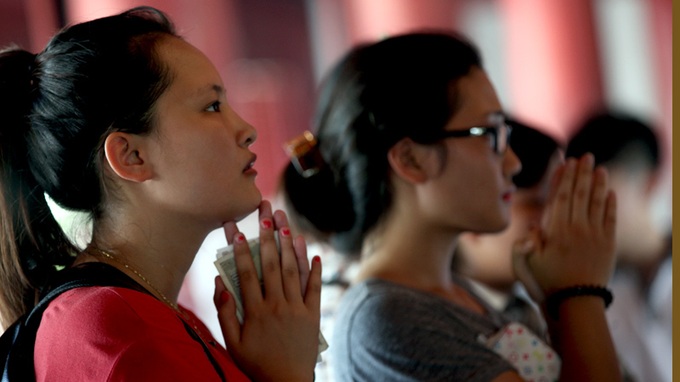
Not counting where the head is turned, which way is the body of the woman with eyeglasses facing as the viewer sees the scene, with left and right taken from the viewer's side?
facing to the right of the viewer

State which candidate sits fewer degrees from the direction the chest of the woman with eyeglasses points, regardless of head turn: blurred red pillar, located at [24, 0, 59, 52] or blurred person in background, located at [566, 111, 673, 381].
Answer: the blurred person in background

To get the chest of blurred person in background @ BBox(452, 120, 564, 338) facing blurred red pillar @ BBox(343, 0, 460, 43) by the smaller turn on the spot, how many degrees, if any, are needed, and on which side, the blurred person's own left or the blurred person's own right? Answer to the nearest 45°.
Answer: approximately 90° to the blurred person's own left

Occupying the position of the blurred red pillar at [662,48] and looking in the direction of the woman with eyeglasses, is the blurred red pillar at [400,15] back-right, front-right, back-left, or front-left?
front-right

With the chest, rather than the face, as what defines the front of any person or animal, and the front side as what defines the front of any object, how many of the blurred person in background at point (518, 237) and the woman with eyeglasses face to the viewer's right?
2

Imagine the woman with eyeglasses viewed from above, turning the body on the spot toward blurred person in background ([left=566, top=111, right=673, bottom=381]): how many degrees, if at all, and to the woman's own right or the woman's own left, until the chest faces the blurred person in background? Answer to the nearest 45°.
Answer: approximately 45° to the woman's own left

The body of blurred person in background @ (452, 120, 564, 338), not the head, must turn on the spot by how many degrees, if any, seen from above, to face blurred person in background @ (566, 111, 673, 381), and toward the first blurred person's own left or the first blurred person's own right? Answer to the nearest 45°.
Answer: approximately 45° to the first blurred person's own left

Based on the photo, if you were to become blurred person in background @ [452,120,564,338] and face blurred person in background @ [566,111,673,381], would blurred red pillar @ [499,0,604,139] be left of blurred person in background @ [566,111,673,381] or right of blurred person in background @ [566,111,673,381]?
left

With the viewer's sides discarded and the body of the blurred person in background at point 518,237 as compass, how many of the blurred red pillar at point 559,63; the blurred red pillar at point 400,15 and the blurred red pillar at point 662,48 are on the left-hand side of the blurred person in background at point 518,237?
3

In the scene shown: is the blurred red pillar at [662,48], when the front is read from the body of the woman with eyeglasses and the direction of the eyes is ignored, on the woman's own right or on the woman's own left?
on the woman's own left

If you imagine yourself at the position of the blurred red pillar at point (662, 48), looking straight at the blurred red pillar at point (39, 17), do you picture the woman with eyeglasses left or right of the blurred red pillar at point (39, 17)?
left

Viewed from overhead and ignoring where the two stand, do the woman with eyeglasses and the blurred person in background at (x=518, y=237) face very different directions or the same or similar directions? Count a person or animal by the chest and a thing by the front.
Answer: same or similar directions

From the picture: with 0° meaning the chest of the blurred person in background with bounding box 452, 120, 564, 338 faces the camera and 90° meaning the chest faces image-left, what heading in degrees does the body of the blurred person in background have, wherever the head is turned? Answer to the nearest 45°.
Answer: approximately 270°

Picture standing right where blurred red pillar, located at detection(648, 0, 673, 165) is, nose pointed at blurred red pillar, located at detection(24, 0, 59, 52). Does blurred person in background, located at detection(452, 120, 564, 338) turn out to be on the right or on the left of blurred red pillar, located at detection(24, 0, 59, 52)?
left

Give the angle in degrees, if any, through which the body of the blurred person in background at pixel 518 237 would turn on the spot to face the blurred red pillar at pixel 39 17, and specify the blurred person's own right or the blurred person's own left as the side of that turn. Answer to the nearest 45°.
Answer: approximately 135° to the blurred person's own left

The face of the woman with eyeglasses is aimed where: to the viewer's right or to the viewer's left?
to the viewer's right
